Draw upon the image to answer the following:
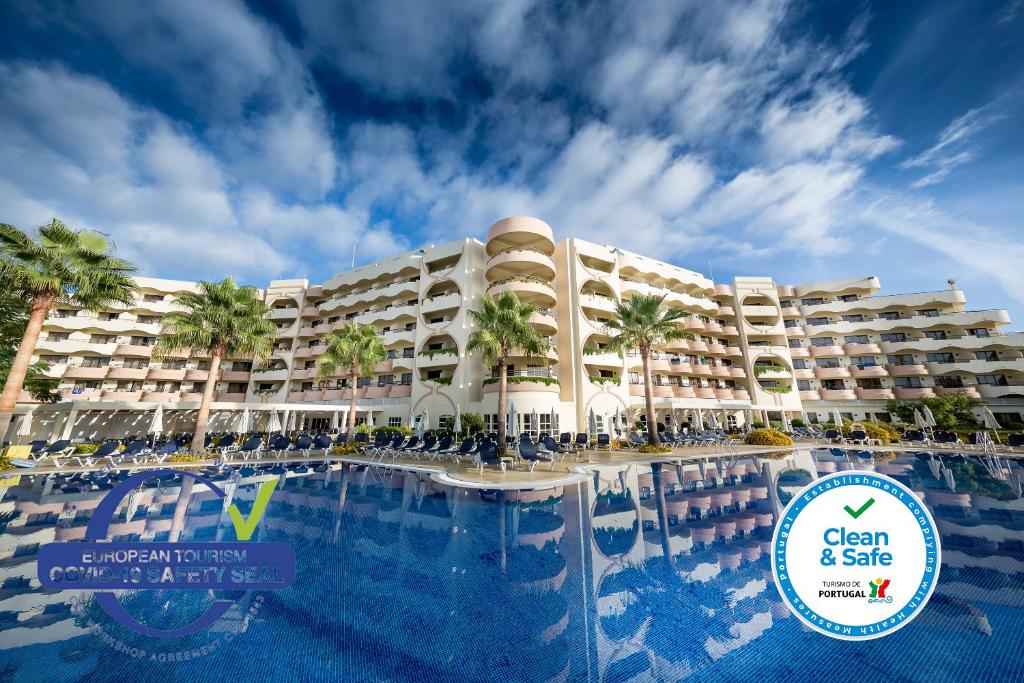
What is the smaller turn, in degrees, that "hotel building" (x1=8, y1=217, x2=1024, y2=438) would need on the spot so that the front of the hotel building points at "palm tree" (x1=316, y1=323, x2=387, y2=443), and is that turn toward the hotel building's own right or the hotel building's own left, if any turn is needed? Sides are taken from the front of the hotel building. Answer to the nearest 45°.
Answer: approximately 45° to the hotel building's own right

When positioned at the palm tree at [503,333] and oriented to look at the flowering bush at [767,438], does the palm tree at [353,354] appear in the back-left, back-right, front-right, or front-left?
back-left

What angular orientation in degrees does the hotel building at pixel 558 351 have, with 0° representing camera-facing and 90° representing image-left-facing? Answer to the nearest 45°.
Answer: approximately 0°

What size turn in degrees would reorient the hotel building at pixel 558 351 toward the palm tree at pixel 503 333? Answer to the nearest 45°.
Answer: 0° — it already faces it

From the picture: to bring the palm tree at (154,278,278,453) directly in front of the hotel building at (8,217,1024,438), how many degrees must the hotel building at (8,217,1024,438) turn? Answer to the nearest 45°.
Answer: approximately 45° to its right

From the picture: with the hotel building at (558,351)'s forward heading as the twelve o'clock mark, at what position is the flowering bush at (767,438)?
The flowering bush is roughly at 10 o'clock from the hotel building.

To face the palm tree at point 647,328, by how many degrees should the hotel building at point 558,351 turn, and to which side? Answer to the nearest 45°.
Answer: approximately 45° to its left
